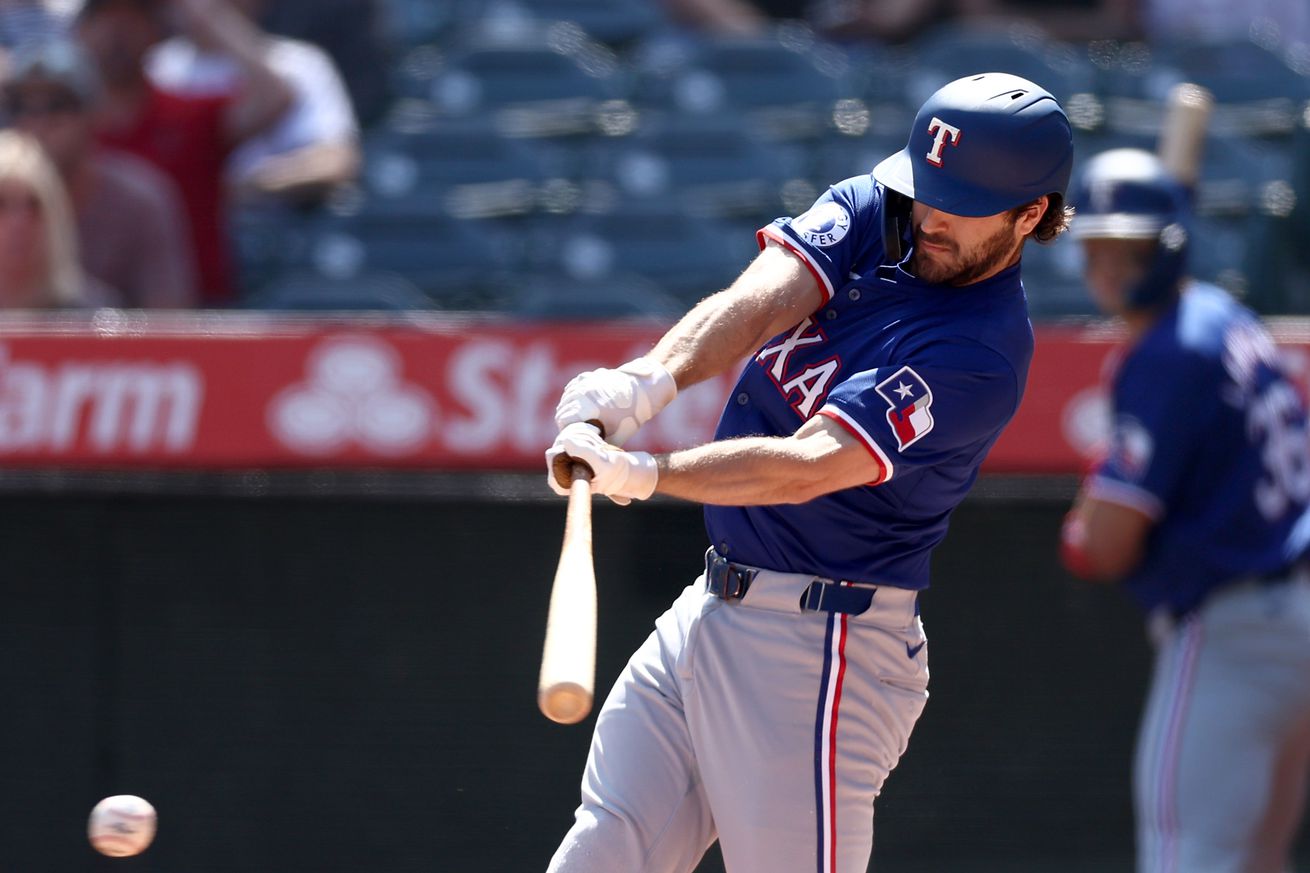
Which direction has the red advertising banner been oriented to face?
toward the camera

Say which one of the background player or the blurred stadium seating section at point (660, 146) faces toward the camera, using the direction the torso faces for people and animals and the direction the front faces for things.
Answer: the blurred stadium seating section

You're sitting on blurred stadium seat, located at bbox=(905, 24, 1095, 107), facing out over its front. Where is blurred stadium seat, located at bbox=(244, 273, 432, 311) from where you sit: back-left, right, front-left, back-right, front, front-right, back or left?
front-right

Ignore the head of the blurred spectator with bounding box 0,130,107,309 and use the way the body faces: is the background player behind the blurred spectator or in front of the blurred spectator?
in front

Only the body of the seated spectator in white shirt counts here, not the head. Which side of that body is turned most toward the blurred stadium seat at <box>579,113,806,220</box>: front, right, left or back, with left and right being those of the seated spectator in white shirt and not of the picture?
left

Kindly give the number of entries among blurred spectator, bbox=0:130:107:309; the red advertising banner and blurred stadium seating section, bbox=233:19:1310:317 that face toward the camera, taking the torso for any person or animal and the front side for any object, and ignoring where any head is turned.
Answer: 3

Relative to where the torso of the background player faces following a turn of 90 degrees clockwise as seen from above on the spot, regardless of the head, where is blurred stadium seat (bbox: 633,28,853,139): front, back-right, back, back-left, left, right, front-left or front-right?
left

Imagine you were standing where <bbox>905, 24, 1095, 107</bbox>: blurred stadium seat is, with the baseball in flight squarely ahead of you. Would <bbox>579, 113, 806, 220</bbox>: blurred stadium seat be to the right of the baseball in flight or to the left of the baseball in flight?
right

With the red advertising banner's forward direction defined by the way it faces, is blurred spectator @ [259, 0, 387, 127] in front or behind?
behind

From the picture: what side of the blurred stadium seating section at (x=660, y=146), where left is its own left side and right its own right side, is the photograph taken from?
front

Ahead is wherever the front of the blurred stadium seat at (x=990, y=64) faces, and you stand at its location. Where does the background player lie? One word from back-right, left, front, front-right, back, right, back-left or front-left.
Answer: front

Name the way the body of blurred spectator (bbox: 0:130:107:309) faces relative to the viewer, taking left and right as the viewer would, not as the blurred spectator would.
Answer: facing the viewer

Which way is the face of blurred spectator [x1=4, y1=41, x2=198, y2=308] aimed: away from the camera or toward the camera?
toward the camera

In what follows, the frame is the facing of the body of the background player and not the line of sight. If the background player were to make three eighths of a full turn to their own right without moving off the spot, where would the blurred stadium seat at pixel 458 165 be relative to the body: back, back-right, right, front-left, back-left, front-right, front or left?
back-left

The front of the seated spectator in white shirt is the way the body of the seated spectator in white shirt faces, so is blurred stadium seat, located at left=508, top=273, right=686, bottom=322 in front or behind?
in front
